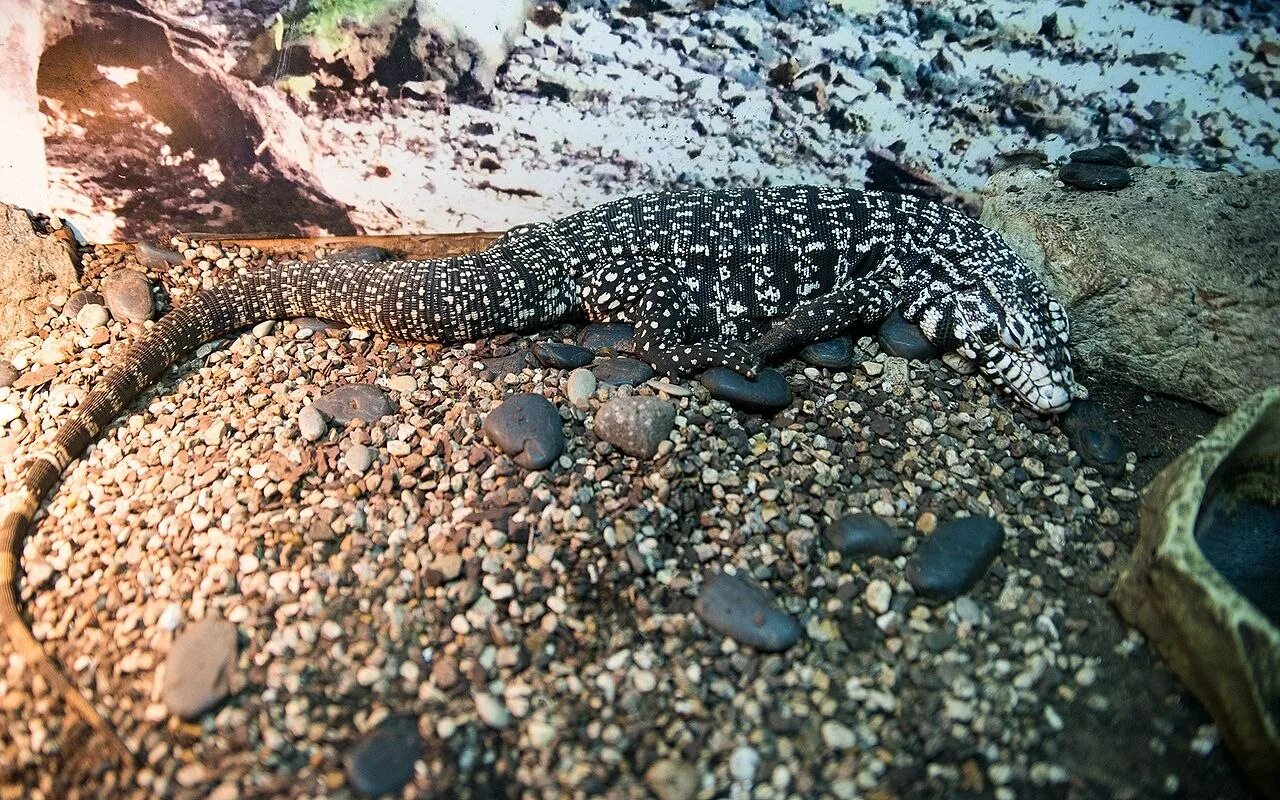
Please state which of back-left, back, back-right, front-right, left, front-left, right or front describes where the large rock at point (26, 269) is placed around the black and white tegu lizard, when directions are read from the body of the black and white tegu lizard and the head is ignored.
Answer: back

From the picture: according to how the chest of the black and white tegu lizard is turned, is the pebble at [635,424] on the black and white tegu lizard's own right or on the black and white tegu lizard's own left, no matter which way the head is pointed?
on the black and white tegu lizard's own right

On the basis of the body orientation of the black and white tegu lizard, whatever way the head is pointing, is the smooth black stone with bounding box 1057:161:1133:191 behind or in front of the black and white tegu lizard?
in front

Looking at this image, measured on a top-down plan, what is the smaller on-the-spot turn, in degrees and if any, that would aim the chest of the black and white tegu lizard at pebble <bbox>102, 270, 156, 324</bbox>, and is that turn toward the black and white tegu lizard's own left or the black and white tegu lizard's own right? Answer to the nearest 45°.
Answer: approximately 180°

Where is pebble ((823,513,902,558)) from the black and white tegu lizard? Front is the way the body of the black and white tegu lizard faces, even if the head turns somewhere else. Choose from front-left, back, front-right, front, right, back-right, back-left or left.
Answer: right

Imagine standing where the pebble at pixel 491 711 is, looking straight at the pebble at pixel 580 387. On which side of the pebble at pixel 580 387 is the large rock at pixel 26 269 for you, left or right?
left

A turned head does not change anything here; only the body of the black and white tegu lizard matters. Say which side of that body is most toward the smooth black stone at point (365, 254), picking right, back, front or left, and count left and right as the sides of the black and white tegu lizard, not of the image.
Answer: back

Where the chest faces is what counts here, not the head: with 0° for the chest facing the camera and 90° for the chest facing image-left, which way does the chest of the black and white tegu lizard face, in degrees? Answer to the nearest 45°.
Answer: approximately 270°

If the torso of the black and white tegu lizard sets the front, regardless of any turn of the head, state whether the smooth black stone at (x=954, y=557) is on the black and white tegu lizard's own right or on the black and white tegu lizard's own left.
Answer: on the black and white tegu lizard's own right

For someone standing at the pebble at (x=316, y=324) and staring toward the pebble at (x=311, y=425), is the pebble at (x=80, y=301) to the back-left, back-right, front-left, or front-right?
back-right

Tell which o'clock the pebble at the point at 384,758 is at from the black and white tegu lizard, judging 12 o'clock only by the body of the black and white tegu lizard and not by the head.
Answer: The pebble is roughly at 4 o'clock from the black and white tegu lizard.

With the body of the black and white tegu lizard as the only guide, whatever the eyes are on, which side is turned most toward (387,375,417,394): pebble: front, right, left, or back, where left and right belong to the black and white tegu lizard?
back

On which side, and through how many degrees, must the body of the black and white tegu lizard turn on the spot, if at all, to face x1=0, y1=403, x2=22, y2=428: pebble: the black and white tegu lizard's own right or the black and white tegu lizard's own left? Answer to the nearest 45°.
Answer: approximately 180°

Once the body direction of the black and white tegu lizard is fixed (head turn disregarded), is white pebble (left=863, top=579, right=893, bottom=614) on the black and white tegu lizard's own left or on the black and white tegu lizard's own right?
on the black and white tegu lizard's own right
